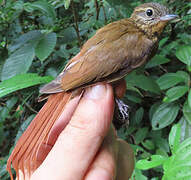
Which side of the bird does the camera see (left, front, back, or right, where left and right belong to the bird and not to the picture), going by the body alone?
right
